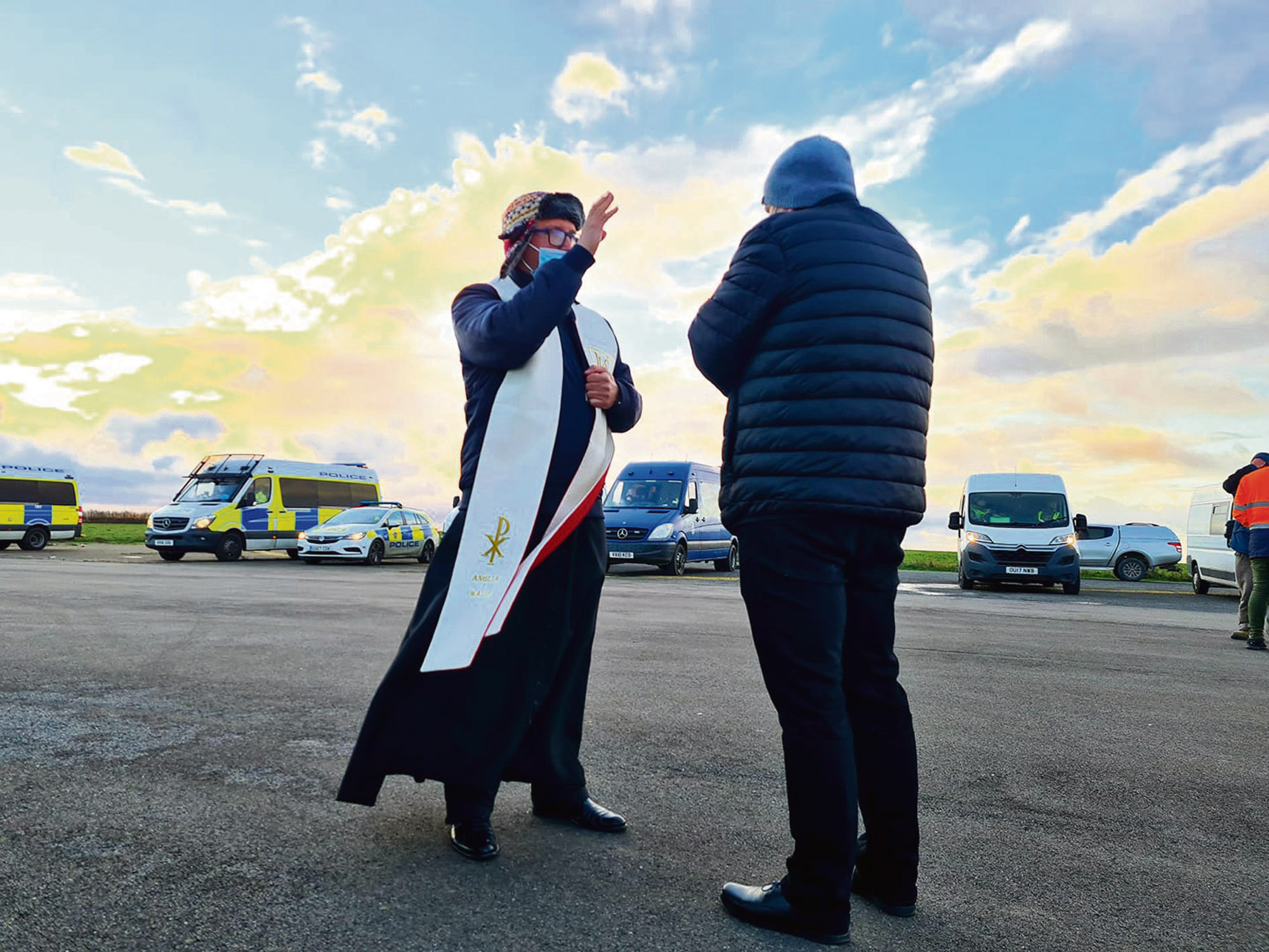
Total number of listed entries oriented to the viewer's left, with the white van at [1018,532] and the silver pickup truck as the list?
1

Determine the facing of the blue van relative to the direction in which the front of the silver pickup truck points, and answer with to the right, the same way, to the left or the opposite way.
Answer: to the left

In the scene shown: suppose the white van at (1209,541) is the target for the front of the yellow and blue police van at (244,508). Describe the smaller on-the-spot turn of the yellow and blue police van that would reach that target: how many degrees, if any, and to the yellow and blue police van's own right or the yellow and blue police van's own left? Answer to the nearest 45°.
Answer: approximately 90° to the yellow and blue police van's own left

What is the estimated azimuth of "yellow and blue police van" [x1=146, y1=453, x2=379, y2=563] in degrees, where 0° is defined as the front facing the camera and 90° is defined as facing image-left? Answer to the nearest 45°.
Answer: approximately 45°

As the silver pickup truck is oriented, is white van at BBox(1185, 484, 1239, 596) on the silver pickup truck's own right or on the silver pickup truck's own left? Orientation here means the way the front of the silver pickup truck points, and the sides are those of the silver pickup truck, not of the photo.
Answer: on the silver pickup truck's own left

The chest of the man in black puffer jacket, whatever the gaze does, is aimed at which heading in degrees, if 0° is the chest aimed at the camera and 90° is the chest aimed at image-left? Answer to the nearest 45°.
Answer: approximately 135°

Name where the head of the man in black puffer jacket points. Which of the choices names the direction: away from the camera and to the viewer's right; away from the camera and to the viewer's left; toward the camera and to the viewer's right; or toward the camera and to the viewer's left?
away from the camera and to the viewer's left

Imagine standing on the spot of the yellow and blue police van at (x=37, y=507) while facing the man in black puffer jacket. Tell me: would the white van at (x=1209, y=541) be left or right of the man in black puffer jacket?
left

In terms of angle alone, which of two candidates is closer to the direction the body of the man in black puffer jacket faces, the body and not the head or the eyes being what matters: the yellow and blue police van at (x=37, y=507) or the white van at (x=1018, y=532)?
the yellow and blue police van

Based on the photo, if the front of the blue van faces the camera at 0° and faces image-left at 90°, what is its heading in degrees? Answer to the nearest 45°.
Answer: approximately 45°
